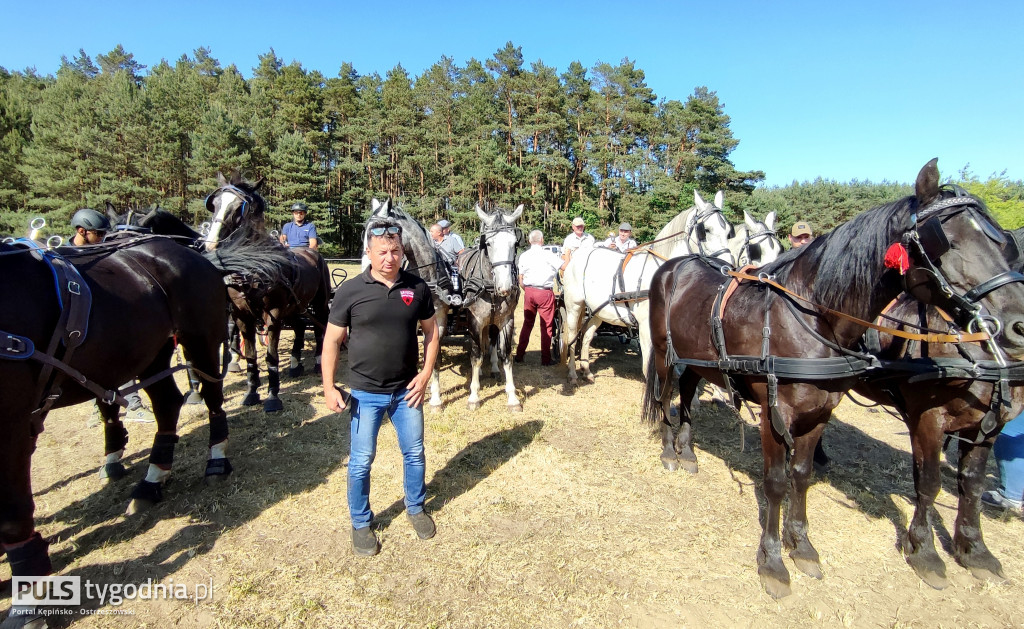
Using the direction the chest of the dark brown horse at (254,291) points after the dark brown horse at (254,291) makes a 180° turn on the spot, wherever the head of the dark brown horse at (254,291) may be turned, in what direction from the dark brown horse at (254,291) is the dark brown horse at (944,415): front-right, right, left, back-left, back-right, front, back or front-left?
right

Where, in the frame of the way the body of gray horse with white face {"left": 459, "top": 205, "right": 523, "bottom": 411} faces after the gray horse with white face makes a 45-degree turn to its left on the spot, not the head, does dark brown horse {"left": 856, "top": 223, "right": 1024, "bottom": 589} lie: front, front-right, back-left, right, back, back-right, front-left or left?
front

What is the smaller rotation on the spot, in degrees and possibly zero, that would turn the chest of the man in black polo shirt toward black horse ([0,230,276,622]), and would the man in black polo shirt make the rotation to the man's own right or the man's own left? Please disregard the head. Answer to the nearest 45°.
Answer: approximately 90° to the man's own right

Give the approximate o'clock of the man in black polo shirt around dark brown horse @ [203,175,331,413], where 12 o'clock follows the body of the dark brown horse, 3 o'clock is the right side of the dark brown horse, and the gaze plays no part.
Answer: The man in black polo shirt is roughly at 10 o'clock from the dark brown horse.

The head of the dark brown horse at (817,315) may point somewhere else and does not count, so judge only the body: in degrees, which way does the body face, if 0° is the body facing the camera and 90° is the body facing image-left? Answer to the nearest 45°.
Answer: approximately 315°

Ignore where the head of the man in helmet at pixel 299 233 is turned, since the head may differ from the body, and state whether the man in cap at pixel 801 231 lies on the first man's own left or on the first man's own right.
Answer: on the first man's own left

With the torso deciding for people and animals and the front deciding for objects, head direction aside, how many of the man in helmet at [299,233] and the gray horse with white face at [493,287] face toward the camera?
2

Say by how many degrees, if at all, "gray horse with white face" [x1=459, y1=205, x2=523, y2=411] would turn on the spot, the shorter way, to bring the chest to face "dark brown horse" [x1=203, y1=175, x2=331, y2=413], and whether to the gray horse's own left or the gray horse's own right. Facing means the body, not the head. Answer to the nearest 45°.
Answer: approximately 90° to the gray horse's own right

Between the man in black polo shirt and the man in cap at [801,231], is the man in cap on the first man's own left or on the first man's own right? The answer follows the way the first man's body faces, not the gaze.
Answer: on the first man's own left

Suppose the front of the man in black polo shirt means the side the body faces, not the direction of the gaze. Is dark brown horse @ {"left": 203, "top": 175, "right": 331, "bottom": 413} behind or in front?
behind

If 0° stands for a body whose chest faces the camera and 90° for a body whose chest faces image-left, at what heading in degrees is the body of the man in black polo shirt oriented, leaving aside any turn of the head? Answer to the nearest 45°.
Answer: approximately 0°

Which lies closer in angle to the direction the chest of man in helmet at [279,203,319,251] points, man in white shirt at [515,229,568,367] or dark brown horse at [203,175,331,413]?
the dark brown horse
